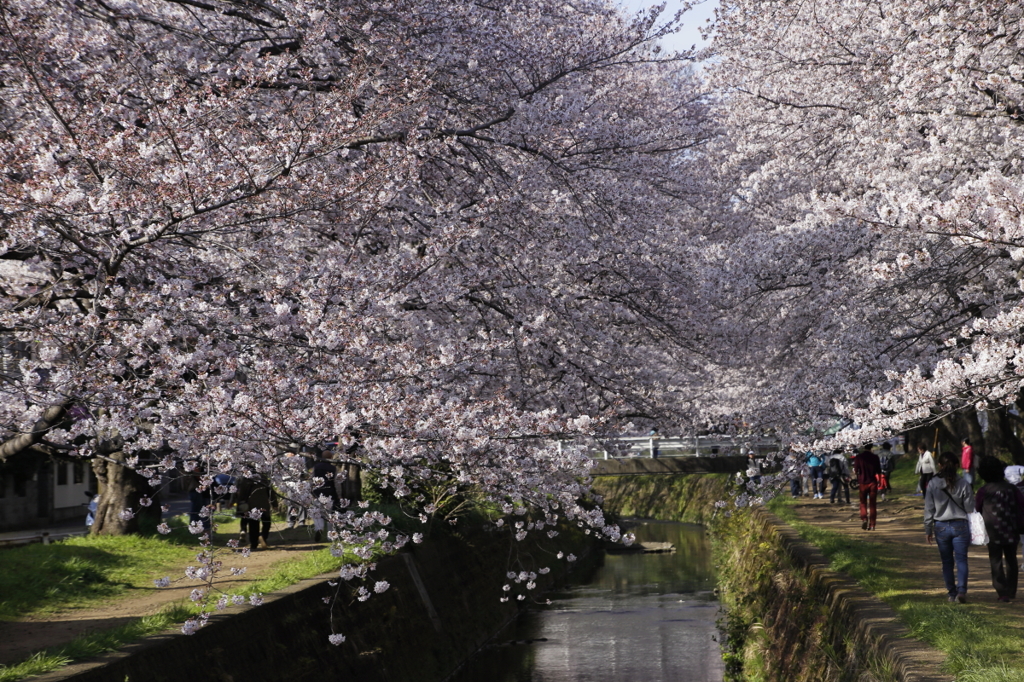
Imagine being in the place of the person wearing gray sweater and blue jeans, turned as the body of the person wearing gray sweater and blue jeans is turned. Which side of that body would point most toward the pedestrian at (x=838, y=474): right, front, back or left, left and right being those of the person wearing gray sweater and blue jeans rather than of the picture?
front

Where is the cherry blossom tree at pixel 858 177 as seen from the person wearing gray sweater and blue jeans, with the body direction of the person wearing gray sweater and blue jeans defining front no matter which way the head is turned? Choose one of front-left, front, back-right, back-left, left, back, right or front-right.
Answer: front

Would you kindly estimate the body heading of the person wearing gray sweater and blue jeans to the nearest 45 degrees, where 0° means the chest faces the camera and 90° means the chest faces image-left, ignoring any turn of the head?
approximately 180°

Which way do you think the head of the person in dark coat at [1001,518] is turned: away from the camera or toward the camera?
away from the camera

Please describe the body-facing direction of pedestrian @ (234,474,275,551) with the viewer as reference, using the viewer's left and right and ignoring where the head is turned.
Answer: facing away from the viewer

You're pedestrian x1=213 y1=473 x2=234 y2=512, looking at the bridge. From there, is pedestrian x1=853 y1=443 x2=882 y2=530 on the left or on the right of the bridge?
right

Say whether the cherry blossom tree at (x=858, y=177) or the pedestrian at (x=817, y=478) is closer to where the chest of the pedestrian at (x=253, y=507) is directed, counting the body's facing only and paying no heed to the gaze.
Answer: the pedestrian

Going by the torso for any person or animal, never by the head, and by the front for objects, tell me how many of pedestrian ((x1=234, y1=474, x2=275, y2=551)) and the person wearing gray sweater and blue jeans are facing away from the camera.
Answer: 2

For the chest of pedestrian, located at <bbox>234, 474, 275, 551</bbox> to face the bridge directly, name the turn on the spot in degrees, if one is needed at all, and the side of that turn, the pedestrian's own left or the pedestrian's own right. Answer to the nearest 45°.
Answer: approximately 45° to the pedestrian's own right

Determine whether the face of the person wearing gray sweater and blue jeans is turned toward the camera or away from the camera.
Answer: away from the camera

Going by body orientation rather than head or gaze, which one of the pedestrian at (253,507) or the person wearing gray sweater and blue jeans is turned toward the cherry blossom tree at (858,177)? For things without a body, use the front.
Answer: the person wearing gray sweater and blue jeans

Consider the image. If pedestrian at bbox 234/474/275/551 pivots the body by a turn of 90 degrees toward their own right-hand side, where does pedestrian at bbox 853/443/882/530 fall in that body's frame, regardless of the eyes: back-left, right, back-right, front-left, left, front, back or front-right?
front
